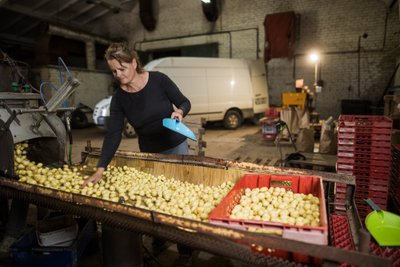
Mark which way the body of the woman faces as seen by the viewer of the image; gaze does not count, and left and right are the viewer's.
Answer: facing the viewer and to the left of the viewer

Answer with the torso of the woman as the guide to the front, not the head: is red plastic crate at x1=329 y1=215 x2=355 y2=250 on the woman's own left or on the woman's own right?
on the woman's own left

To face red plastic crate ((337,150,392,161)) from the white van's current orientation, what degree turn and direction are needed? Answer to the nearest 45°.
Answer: approximately 90° to its left

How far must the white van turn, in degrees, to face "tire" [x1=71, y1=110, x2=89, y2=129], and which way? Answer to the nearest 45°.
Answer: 0° — it already faces it

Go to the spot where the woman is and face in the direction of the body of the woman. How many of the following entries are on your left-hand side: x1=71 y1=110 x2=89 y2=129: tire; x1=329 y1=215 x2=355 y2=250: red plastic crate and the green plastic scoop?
2

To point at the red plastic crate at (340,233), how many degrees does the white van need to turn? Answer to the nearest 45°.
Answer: approximately 90° to its left

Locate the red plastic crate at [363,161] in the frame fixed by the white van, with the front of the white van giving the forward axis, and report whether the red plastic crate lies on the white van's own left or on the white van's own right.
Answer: on the white van's own left

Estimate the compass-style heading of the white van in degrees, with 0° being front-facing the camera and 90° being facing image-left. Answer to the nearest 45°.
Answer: approximately 90°

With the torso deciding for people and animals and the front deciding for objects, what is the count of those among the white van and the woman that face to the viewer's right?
0

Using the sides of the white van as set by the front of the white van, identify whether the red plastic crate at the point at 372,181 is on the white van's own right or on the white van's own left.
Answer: on the white van's own left

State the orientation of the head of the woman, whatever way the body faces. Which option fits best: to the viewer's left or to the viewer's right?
to the viewer's left

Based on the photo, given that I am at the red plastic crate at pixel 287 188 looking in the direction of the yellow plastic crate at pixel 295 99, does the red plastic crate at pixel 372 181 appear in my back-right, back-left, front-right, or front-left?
front-right

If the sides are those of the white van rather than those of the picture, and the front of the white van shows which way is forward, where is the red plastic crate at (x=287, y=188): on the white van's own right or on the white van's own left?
on the white van's own left
